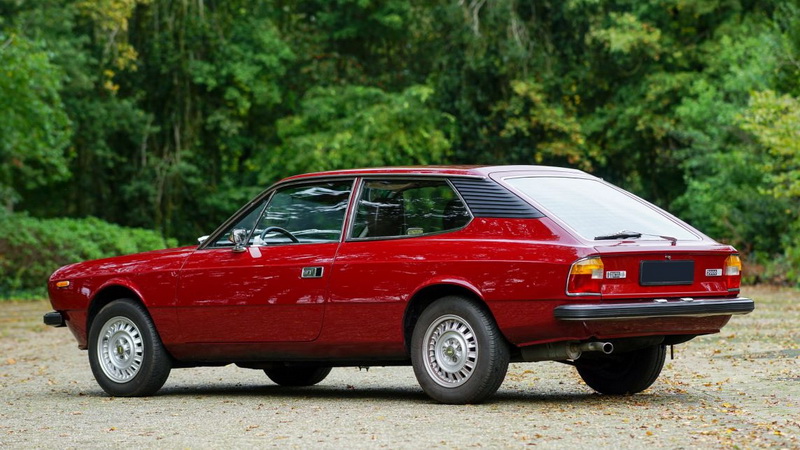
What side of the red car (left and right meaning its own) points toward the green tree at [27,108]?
front

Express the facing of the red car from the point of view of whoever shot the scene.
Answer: facing away from the viewer and to the left of the viewer
